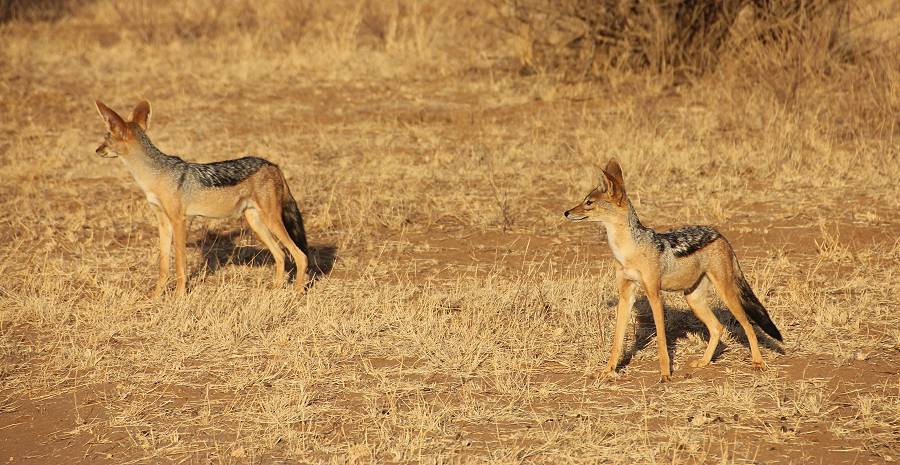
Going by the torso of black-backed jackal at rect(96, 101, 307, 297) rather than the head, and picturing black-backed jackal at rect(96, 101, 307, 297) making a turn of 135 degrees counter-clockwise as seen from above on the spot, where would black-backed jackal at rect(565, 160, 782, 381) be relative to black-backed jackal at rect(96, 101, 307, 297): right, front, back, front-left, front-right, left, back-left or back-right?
front

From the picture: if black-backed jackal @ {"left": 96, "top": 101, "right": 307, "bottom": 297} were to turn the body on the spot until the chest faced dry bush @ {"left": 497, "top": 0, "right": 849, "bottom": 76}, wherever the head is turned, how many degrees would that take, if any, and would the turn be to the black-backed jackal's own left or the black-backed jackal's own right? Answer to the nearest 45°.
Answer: approximately 135° to the black-backed jackal's own right

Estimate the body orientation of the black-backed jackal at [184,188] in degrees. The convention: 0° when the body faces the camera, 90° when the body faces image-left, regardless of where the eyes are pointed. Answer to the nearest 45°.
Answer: approximately 90°

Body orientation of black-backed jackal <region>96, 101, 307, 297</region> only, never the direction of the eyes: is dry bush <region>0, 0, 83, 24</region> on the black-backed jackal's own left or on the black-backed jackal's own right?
on the black-backed jackal's own right

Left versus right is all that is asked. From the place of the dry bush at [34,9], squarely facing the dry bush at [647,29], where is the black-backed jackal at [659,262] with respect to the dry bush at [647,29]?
right
